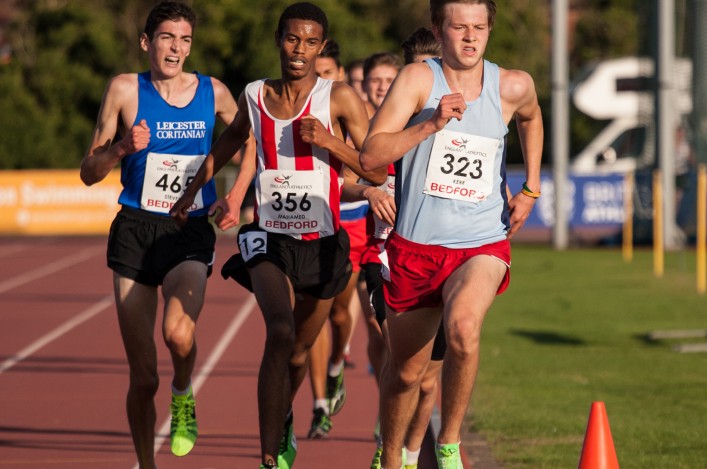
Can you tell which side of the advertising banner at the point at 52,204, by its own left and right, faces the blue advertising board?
left

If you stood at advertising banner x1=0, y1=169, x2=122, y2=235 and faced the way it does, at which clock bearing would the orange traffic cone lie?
The orange traffic cone is roughly at 12 o'clock from the advertising banner.

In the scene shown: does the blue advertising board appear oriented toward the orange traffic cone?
yes

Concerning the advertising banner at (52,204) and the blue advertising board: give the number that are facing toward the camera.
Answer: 2

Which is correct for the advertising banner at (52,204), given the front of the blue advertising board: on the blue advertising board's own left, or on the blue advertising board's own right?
on the blue advertising board's own right

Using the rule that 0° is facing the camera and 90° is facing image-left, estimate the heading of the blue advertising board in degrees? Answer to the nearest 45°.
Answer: approximately 0°

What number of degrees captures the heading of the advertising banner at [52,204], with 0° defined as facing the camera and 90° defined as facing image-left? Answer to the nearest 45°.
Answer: approximately 0°

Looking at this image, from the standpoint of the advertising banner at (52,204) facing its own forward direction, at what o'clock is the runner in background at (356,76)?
The runner in background is roughly at 12 o'clock from the advertising banner.
